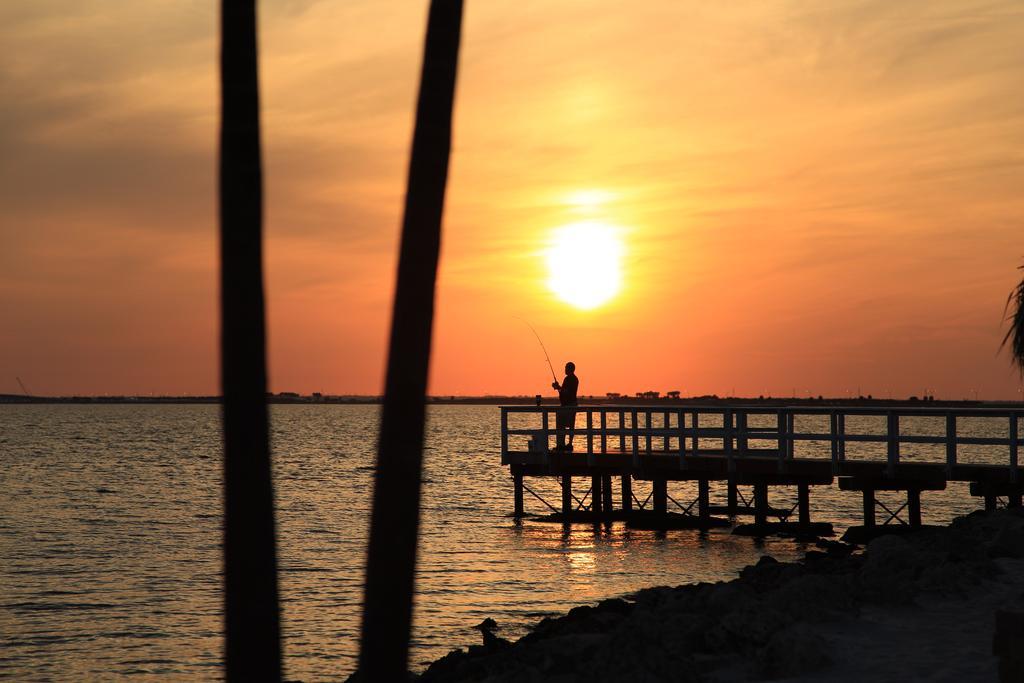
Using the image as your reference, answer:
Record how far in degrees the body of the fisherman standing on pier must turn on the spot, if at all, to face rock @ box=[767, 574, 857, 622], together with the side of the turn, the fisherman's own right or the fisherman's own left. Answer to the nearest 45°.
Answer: approximately 90° to the fisherman's own left

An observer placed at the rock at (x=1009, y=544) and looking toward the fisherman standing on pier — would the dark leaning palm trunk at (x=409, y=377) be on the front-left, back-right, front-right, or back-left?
back-left

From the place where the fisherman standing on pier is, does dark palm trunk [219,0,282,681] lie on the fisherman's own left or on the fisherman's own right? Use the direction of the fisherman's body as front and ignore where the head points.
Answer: on the fisherman's own left

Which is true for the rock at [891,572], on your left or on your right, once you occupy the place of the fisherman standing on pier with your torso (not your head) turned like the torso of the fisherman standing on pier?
on your left

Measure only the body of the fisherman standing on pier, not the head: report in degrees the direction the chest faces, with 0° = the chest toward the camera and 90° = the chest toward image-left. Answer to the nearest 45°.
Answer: approximately 90°

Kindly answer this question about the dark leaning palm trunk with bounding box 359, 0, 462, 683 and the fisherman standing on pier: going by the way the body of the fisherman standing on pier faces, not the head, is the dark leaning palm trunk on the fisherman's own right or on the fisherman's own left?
on the fisherman's own left

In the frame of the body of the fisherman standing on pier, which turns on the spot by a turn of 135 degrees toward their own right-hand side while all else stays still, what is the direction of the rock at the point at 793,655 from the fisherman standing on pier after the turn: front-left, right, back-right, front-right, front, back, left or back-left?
back-right

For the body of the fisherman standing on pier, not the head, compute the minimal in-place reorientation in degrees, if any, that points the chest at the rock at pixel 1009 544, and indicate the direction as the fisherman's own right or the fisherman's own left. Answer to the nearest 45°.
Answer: approximately 90° to the fisherman's own left
